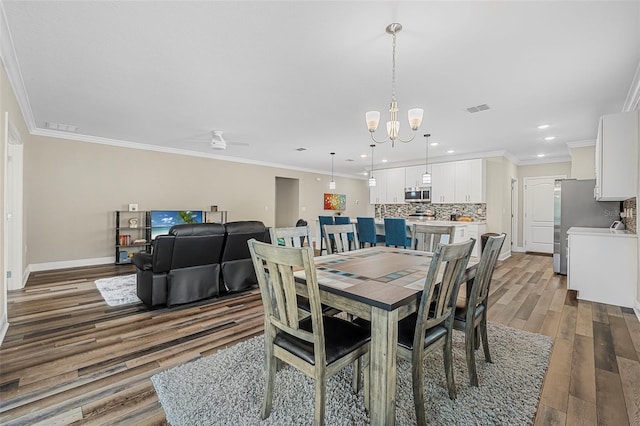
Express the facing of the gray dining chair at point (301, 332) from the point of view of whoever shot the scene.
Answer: facing away from the viewer and to the right of the viewer

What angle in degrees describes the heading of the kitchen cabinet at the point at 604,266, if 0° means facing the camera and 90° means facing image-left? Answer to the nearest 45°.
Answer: approximately 90°

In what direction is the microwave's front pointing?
toward the camera

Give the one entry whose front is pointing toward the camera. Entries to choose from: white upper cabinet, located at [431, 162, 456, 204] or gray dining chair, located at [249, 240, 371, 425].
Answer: the white upper cabinet

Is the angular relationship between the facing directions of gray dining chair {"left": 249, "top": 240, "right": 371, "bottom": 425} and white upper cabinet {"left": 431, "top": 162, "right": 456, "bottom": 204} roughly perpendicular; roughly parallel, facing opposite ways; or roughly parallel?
roughly parallel, facing opposite ways

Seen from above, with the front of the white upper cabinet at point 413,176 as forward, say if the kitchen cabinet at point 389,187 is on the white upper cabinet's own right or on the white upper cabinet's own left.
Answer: on the white upper cabinet's own right

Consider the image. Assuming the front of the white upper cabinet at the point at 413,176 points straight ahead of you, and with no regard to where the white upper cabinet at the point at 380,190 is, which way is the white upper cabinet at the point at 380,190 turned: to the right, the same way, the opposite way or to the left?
the same way

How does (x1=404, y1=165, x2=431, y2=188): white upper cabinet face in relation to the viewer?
toward the camera

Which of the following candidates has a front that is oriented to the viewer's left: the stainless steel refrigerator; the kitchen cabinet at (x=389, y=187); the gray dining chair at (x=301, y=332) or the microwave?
the stainless steel refrigerator

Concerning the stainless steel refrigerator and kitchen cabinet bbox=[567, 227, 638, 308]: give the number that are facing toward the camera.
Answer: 0

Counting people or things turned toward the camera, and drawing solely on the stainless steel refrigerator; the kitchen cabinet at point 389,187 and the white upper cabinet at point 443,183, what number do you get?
2

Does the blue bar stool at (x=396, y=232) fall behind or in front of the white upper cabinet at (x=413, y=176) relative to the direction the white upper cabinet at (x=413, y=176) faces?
in front

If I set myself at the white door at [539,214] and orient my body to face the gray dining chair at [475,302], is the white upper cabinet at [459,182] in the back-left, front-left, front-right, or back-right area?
front-right

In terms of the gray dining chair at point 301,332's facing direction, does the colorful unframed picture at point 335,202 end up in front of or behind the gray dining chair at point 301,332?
in front

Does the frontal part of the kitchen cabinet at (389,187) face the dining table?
yes

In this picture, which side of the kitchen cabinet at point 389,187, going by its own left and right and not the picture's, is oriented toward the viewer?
front

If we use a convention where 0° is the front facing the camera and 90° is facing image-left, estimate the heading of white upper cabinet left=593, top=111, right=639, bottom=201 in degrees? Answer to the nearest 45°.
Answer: approximately 90°
